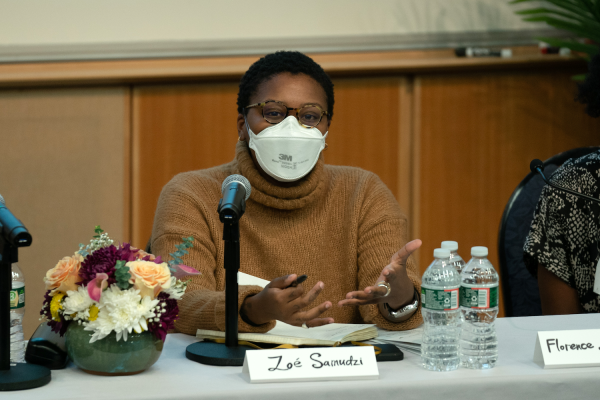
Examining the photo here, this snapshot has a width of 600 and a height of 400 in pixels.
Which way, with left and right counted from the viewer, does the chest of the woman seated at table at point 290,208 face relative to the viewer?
facing the viewer

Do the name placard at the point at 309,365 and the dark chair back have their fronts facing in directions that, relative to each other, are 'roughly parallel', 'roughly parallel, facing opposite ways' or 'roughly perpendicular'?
roughly parallel

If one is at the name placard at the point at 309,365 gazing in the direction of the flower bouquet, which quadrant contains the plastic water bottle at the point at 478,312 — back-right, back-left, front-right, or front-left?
back-right

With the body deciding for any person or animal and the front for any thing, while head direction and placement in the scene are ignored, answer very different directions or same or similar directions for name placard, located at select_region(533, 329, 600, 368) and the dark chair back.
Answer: same or similar directions

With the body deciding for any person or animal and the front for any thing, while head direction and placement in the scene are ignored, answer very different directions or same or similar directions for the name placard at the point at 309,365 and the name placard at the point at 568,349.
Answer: same or similar directions

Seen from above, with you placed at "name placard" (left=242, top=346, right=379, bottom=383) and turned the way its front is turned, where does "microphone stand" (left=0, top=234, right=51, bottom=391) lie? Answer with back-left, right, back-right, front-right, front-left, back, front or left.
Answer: right

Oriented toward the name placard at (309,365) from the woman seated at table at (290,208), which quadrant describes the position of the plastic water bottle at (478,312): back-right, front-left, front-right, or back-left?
front-left

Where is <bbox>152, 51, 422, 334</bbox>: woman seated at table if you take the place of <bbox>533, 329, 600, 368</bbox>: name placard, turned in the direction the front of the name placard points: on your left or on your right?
on your right

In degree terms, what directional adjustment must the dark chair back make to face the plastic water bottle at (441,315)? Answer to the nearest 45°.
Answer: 0° — it already faces it

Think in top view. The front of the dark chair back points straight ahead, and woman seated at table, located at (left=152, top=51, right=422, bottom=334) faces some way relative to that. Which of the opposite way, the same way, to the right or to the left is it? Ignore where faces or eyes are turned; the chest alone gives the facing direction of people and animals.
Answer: the same way

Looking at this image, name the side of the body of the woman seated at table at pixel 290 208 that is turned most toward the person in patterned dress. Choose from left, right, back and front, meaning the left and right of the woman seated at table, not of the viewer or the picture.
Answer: left

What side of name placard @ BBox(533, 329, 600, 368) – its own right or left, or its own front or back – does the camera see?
front

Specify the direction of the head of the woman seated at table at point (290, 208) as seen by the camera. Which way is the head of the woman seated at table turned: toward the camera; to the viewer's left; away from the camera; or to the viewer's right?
toward the camera
